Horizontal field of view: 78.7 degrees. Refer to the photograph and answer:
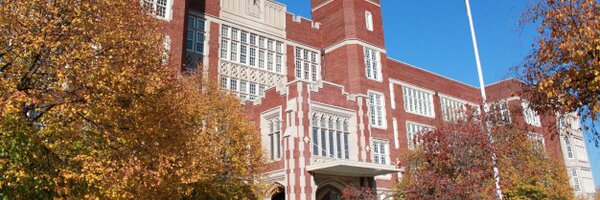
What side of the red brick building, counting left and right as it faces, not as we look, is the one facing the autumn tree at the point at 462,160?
front

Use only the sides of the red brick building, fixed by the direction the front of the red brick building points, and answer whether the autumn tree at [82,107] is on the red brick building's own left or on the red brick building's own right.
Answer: on the red brick building's own right

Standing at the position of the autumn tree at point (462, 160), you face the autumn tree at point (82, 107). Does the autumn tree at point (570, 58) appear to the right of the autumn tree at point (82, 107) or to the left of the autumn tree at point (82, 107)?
left

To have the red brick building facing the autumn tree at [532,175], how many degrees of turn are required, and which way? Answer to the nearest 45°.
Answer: approximately 45° to its left

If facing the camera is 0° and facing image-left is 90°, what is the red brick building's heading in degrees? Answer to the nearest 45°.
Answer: approximately 315°

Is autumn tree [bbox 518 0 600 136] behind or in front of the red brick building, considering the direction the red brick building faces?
in front

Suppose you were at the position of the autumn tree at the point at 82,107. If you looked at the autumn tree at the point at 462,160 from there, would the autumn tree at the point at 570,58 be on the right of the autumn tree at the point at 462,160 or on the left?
right
